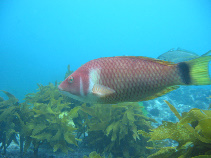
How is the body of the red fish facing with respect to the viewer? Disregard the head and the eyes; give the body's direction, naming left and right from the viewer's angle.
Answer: facing to the left of the viewer
